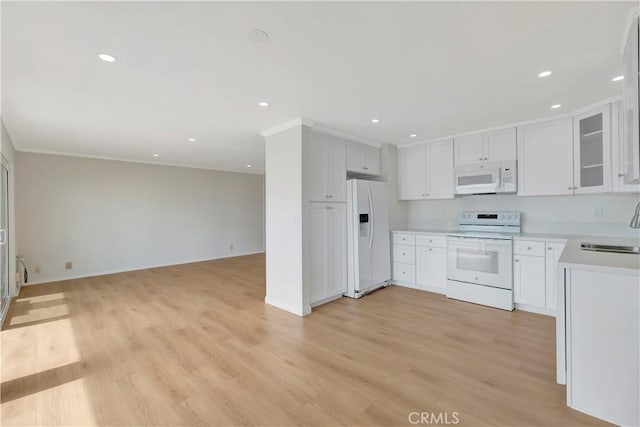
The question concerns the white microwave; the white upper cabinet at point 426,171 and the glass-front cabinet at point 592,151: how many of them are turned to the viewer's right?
0

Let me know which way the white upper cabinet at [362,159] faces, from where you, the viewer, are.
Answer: facing the viewer and to the right of the viewer

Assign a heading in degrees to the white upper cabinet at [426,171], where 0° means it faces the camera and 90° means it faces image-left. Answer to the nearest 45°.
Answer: approximately 45°

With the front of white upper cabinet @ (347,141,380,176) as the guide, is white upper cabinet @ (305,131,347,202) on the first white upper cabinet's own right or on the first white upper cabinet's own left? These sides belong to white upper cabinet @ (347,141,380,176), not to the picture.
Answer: on the first white upper cabinet's own right

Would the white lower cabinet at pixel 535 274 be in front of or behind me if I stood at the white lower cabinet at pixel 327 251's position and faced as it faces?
in front

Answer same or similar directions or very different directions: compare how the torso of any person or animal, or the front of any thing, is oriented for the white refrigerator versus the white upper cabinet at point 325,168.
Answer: same or similar directions

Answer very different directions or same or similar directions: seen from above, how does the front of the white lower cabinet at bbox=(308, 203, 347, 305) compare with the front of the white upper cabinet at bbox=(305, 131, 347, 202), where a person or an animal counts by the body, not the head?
same or similar directions

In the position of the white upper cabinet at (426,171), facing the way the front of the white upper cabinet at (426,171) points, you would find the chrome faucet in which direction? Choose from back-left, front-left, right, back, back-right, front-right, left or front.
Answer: left

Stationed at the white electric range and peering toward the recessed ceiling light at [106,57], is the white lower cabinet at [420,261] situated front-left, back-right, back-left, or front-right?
front-right

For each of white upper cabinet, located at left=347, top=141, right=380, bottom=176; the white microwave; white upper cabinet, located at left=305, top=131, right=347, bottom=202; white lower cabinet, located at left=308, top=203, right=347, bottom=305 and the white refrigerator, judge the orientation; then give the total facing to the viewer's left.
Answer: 0

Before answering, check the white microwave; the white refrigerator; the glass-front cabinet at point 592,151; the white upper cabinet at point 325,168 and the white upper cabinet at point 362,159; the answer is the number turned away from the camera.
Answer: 0

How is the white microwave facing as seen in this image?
toward the camera
